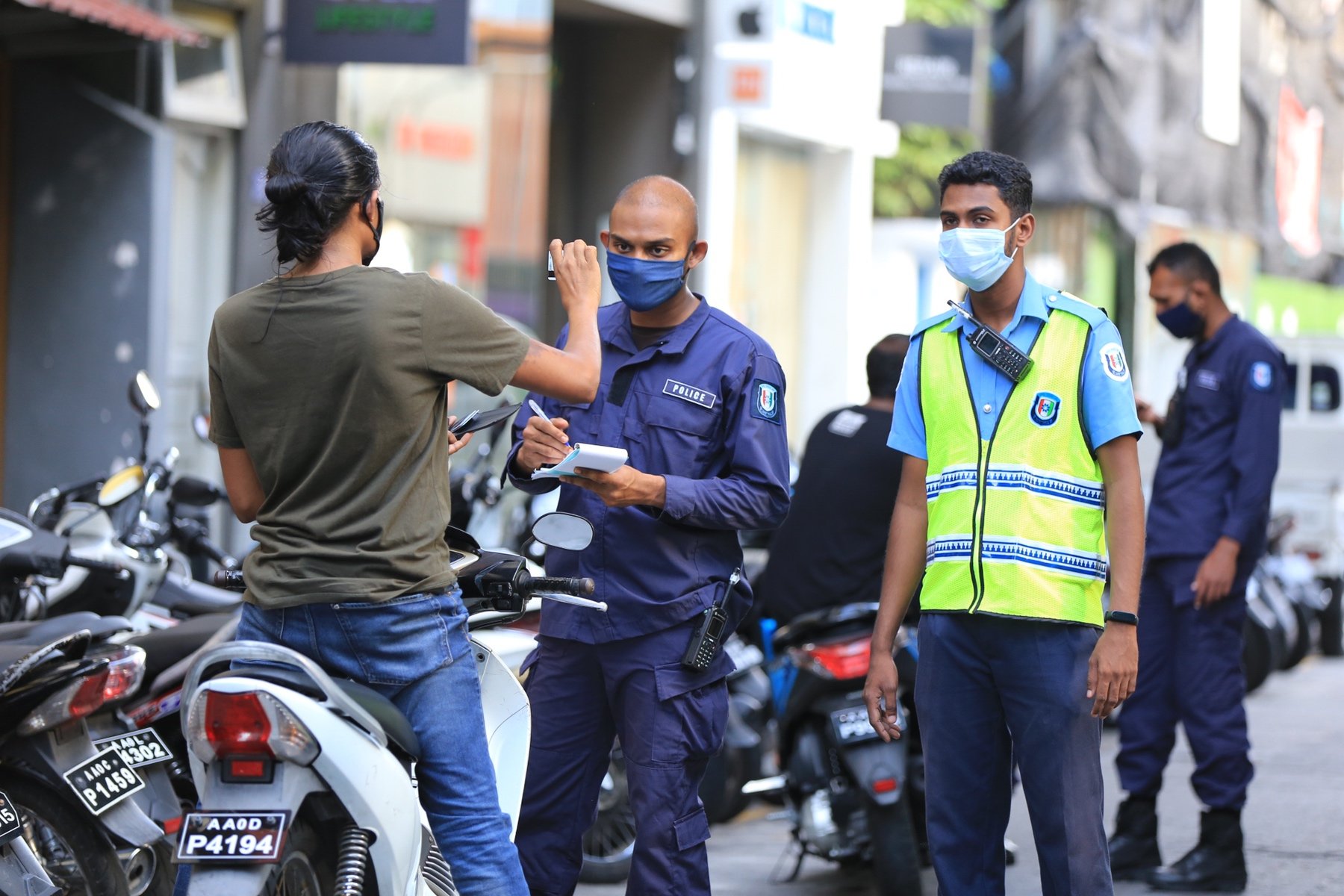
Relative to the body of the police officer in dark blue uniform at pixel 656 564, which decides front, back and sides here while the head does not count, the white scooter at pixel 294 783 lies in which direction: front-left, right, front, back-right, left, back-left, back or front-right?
front

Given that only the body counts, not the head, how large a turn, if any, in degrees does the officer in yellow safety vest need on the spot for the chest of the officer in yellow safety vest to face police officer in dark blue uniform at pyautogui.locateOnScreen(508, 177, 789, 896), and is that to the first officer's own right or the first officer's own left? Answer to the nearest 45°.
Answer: approximately 45° to the first officer's own right

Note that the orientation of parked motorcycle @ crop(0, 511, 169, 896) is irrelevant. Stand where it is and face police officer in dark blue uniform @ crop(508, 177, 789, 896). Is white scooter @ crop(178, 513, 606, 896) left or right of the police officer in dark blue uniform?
right

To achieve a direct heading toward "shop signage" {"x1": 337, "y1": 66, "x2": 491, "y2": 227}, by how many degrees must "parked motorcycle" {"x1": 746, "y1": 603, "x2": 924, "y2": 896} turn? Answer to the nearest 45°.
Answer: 0° — it already faces it

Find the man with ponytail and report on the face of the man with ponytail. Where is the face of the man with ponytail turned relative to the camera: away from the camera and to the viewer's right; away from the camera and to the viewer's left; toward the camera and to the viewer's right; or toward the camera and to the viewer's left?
away from the camera and to the viewer's right

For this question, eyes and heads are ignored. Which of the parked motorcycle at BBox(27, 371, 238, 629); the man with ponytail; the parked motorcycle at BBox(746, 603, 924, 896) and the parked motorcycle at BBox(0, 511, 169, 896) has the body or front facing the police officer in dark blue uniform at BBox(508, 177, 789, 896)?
the man with ponytail

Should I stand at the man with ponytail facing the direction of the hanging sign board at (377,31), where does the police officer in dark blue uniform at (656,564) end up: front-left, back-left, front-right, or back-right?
front-right

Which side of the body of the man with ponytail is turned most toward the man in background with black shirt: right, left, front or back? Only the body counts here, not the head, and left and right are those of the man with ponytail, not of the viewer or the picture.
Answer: front

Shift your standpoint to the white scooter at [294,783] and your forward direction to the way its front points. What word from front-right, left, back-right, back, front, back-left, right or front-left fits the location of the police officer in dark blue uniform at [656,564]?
front

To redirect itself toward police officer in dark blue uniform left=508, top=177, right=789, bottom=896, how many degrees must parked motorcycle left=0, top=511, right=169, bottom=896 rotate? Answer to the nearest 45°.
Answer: approximately 135° to its right

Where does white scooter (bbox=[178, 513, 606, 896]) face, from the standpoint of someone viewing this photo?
facing away from the viewer and to the right of the viewer

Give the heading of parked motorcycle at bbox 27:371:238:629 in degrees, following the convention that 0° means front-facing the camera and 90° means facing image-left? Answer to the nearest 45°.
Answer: approximately 135°

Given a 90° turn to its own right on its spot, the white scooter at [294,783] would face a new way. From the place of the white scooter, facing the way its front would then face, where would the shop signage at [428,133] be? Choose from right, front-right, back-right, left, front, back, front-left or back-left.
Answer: back-left

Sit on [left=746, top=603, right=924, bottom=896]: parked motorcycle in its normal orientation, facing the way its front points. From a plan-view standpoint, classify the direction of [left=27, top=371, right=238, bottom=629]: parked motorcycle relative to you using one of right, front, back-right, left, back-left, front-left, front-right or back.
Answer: front-left

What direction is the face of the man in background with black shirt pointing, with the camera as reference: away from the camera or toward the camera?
away from the camera

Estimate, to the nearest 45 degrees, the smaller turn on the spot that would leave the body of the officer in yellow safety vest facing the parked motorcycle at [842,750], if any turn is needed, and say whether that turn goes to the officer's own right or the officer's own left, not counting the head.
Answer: approximately 135° to the officer's own right
